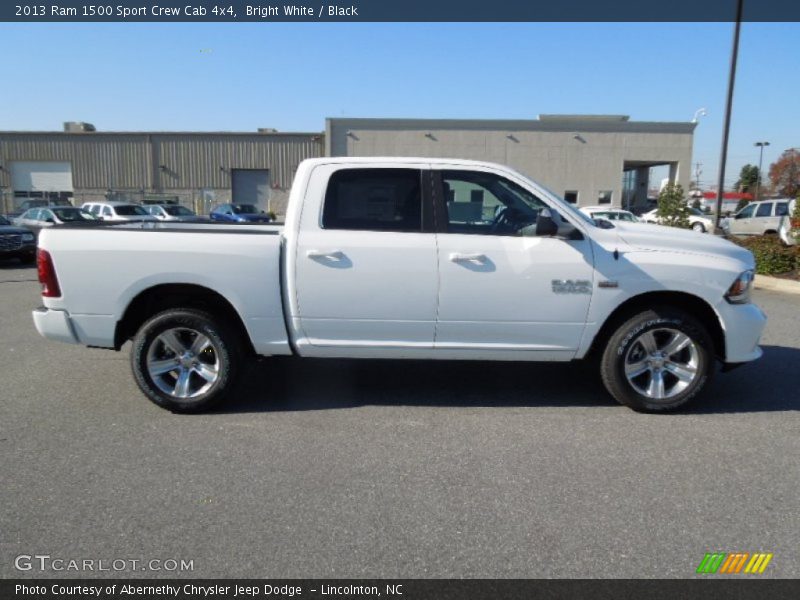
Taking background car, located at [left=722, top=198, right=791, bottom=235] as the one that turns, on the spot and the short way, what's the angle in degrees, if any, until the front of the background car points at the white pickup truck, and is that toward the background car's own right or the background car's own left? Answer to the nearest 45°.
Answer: approximately 90° to the background car's own left

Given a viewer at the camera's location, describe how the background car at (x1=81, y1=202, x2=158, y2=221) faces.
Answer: facing the viewer and to the right of the viewer

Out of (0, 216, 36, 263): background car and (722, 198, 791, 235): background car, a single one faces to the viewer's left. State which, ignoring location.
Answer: (722, 198, 791, 235): background car

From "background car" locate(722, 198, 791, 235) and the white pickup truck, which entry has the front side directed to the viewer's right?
the white pickup truck

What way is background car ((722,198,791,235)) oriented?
to the viewer's left

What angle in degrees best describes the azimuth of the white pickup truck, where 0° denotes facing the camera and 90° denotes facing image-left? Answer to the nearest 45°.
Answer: approximately 270°

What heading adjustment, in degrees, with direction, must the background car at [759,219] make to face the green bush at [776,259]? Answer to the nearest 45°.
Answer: approximately 90° to its left
